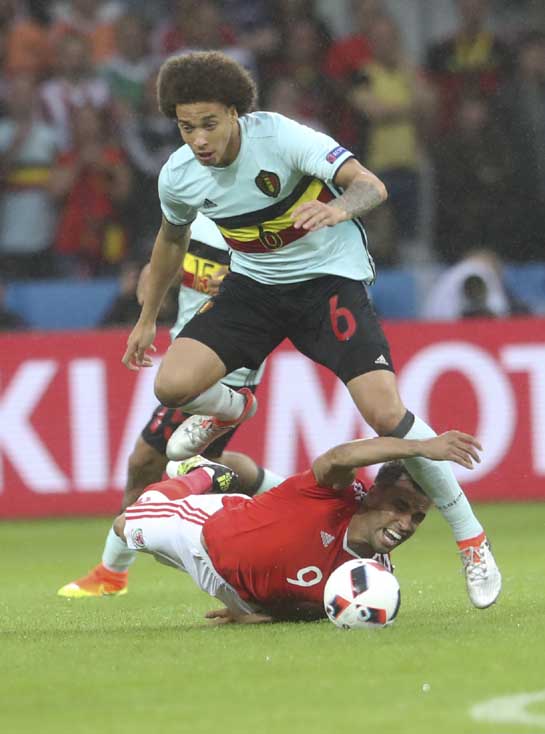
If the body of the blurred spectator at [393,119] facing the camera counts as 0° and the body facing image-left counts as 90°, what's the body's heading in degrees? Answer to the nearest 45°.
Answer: approximately 0°

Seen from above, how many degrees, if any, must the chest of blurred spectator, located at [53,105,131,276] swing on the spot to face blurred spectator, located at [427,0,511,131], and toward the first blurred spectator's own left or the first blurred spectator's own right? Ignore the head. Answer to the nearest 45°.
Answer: approximately 90° to the first blurred spectator's own left

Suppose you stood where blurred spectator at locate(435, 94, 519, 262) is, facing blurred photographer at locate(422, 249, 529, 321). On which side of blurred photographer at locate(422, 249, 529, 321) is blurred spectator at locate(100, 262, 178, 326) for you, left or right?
right

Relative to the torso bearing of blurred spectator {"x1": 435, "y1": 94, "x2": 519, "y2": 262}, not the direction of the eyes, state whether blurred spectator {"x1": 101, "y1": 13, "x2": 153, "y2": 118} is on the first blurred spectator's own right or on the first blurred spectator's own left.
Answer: on the first blurred spectator's own right

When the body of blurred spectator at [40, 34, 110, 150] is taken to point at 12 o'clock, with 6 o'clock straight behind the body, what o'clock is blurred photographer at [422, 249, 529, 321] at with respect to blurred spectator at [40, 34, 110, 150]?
blurred photographer at [422, 249, 529, 321] is roughly at 10 o'clock from blurred spectator at [40, 34, 110, 150].
